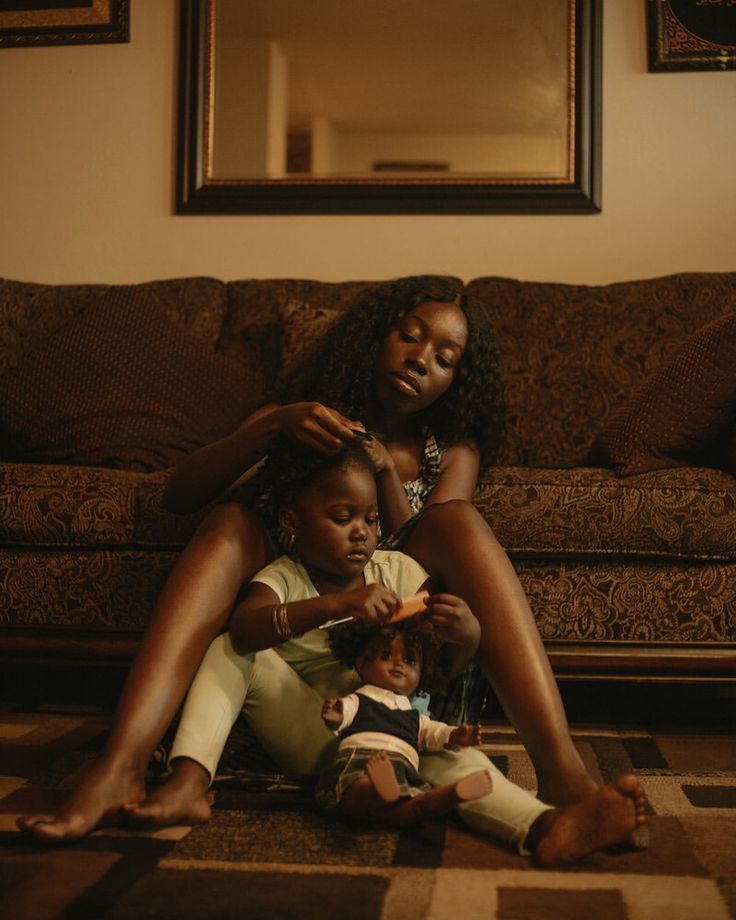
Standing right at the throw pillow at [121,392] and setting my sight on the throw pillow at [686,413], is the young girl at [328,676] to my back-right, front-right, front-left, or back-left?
front-right

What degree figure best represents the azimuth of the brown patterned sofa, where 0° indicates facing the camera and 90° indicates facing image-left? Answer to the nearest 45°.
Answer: approximately 0°

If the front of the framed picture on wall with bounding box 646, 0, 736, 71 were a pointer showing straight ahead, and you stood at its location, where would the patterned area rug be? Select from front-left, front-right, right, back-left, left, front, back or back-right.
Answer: front

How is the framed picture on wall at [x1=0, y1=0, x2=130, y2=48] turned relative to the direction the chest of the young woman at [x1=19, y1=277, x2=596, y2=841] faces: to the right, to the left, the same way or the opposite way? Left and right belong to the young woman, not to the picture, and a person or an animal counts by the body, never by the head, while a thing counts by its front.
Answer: the same way

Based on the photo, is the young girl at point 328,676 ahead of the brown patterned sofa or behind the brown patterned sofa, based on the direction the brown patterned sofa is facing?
ahead

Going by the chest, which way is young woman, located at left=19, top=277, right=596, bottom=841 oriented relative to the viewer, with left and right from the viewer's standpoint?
facing the viewer

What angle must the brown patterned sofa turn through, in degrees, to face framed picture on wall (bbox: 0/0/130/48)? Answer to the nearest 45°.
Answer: approximately 135° to its right

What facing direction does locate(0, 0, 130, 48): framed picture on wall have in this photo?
toward the camera

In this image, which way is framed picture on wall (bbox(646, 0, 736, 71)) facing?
toward the camera

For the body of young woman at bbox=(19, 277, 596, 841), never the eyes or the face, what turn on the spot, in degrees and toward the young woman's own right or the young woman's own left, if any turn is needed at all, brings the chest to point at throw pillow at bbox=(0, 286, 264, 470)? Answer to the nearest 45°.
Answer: approximately 135° to the young woman's own right

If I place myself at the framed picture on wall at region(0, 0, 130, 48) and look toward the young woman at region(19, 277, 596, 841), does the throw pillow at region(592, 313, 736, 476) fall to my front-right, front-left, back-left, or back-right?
front-left

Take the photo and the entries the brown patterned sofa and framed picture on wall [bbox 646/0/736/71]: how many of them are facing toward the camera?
2

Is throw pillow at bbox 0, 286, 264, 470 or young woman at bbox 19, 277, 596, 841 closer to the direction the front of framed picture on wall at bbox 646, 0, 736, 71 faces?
the young woman

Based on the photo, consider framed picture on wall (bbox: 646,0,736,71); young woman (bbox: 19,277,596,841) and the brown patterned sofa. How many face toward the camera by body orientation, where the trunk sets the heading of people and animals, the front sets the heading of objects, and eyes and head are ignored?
3

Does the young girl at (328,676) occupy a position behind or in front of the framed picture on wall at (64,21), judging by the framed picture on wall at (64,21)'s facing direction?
in front

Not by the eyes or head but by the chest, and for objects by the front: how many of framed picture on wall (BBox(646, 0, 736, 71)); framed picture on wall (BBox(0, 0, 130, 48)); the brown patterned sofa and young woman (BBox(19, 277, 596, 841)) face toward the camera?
4

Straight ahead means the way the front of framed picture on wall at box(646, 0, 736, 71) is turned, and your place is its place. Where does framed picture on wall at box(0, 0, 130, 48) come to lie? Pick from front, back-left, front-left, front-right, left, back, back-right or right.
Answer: right
